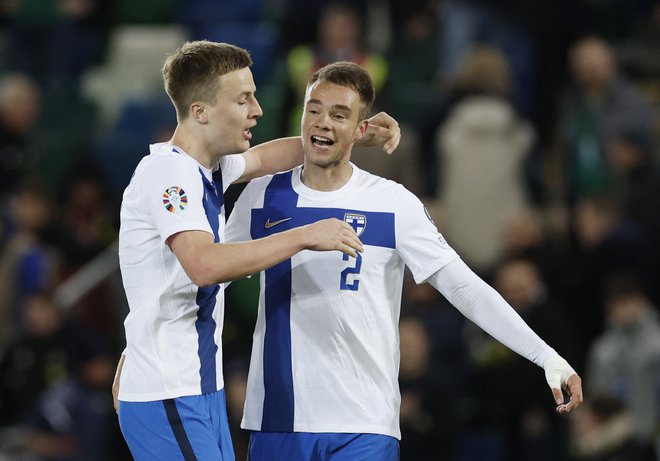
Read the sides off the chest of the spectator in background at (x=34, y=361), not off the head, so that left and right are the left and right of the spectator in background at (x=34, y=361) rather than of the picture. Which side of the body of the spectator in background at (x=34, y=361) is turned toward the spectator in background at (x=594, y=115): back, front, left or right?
left

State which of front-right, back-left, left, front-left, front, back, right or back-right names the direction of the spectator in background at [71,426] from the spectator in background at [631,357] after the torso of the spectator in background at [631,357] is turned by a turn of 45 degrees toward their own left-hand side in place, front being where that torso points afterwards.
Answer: back-right

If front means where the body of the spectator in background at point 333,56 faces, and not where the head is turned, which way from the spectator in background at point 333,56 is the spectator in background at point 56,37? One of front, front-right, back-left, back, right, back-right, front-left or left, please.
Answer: back-right

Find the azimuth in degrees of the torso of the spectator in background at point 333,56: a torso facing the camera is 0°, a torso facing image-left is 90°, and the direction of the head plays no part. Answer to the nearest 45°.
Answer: approximately 0°

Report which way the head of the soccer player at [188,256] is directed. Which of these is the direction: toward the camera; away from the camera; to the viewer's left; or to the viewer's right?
to the viewer's right

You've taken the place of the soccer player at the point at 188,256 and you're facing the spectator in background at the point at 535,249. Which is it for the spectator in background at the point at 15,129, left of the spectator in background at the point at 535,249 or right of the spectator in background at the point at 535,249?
left

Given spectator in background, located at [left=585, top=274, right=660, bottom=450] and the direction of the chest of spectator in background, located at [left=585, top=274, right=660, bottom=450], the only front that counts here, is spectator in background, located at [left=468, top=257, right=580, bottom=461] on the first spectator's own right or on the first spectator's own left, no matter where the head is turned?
on the first spectator's own right

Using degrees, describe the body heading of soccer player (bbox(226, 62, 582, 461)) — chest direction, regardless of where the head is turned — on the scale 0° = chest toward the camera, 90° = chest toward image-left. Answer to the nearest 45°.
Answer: approximately 0°

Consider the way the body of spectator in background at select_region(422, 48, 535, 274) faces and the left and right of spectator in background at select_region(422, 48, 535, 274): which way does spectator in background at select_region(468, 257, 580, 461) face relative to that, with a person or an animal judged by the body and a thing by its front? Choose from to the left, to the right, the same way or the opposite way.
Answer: the opposite way

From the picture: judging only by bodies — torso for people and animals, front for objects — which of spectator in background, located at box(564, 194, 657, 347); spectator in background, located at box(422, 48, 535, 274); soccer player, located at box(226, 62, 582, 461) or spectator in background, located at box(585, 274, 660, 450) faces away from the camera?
spectator in background, located at box(422, 48, 535, 274)

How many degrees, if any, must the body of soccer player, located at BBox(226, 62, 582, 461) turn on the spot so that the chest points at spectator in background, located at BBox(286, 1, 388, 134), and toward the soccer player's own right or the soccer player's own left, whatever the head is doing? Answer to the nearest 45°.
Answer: approximately 180°

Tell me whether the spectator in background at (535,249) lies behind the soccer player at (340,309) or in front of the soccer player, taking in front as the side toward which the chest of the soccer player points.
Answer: behind
